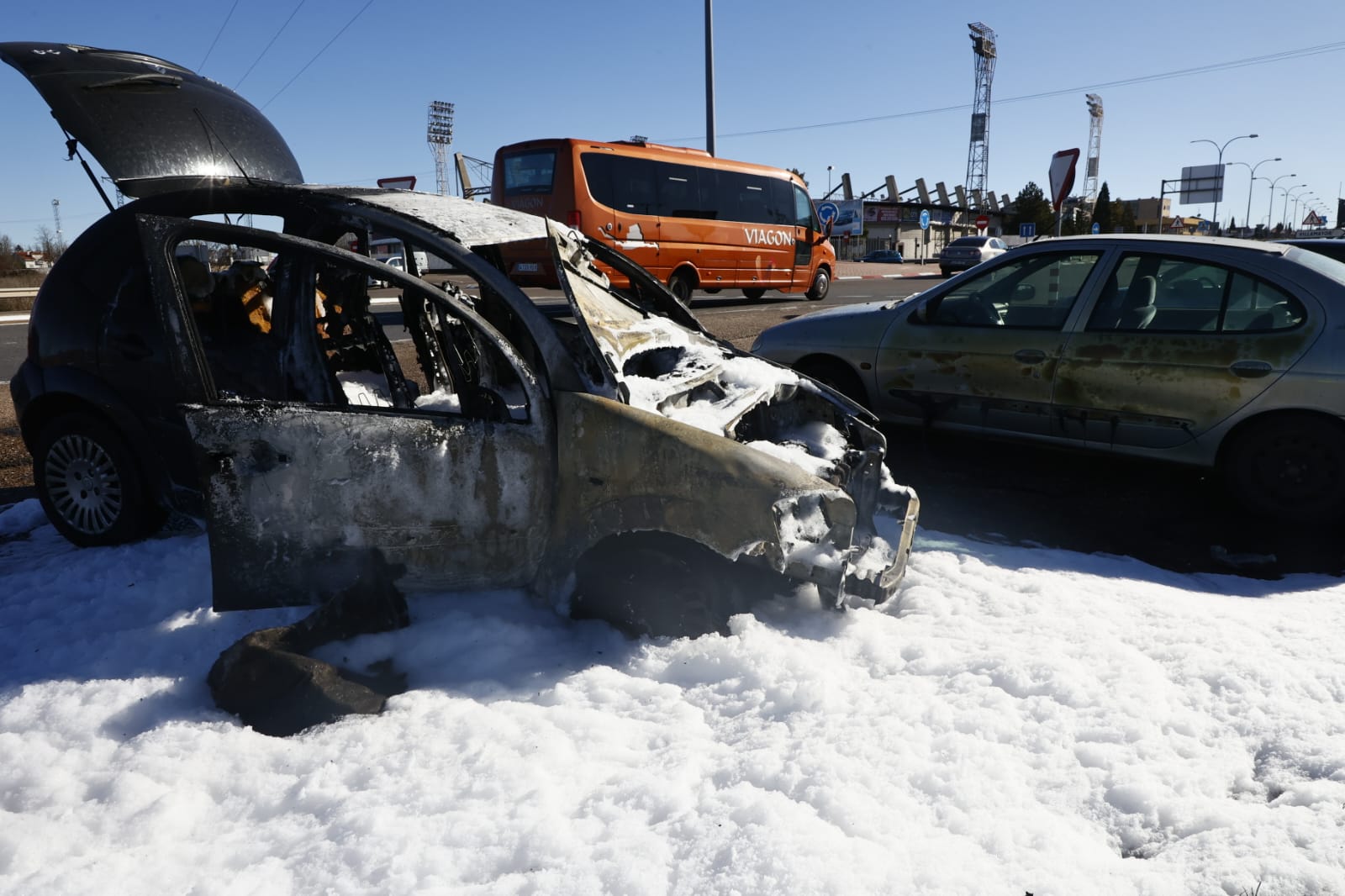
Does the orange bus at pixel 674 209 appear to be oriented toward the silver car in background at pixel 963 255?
yes

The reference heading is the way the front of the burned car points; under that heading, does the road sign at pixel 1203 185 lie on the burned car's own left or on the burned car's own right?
on the burned car's own left

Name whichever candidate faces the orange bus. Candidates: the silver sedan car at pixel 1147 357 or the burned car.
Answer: the silver sedan car

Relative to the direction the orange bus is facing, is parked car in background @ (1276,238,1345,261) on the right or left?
on its right

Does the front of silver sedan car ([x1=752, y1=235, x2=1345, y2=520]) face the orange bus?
no

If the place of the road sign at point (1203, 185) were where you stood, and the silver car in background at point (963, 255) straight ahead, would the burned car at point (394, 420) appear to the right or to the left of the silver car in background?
left

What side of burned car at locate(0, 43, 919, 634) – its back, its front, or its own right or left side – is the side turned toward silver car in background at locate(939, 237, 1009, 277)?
left

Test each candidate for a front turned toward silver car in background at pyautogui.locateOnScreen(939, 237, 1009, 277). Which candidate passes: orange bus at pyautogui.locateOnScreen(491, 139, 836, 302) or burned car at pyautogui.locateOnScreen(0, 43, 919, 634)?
the orange bus

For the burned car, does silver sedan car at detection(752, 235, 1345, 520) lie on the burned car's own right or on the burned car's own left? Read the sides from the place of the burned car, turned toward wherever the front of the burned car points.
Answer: on the burned car's own left

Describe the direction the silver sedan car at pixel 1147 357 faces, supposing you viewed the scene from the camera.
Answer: facing away from the viewer and to the left of the viewer

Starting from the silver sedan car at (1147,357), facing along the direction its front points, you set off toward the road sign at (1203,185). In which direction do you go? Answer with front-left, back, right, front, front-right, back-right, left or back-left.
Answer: front-right

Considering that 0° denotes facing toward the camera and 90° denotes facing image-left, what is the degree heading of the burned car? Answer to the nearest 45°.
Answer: approximately 315°
